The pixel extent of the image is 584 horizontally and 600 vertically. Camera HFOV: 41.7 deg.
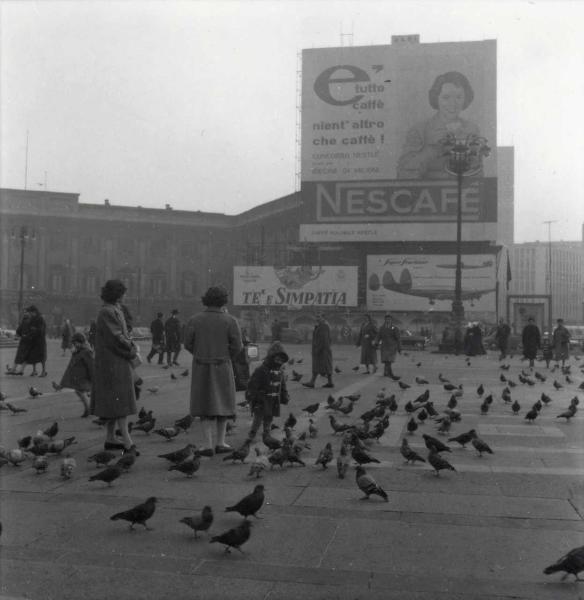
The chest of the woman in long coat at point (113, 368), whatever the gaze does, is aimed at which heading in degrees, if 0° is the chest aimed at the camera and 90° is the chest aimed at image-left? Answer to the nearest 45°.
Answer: approximately 225°

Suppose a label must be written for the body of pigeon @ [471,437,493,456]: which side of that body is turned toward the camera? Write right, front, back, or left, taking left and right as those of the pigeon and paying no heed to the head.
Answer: left

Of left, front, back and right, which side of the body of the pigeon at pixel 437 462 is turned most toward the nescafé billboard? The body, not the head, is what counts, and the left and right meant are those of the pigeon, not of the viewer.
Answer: right

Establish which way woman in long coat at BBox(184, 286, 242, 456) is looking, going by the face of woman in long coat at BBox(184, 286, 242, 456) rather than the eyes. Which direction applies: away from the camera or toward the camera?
away from the camera
